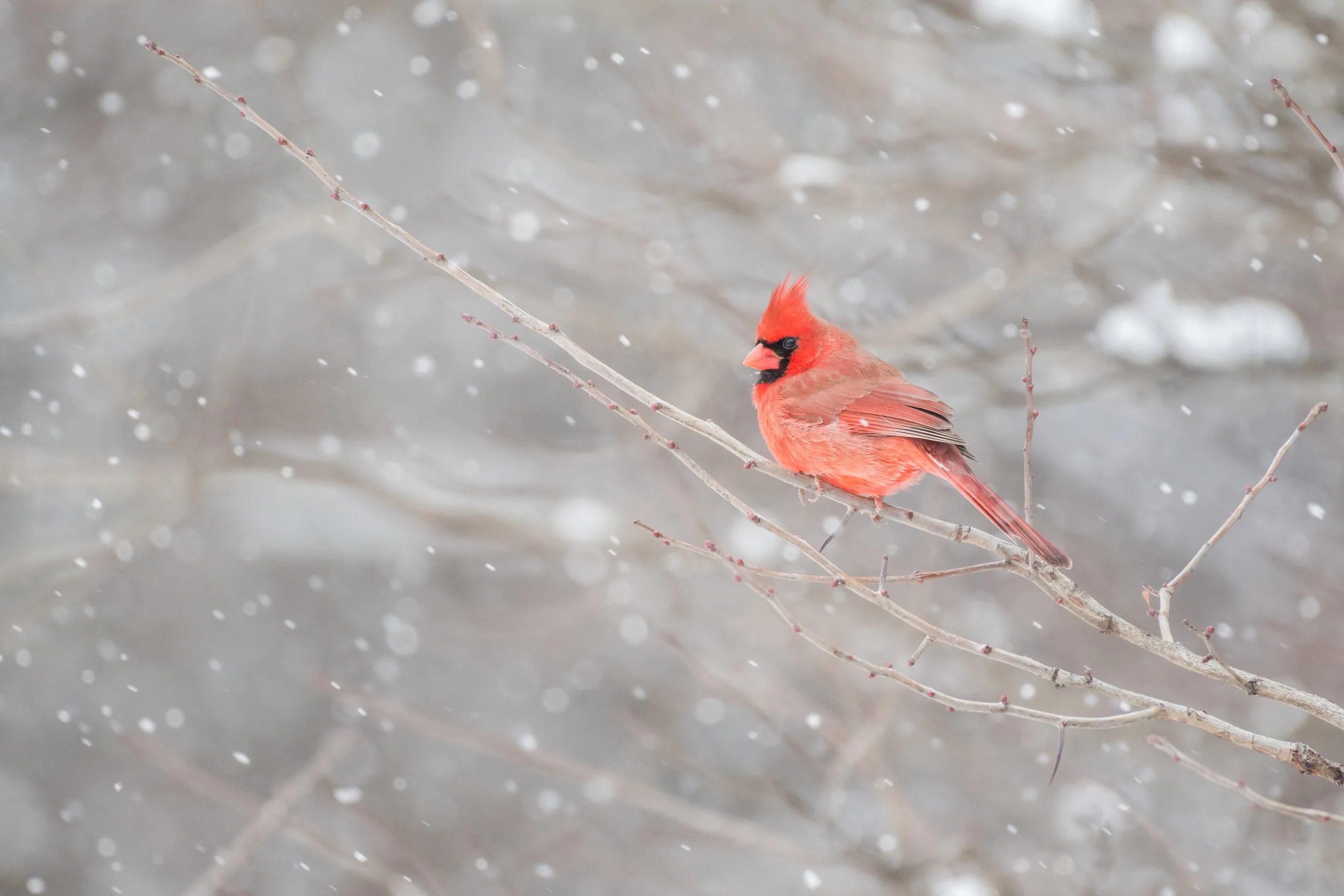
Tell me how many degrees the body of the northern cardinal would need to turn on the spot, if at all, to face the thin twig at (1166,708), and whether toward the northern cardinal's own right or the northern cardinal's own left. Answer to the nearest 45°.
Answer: approximately 135° to the northern cardinal's own left

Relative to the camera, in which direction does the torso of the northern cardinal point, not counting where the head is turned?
to the viewer's left
